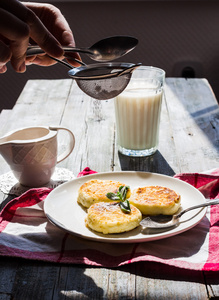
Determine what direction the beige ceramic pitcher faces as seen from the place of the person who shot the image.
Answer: facing the viewer and to the left of the viewer
